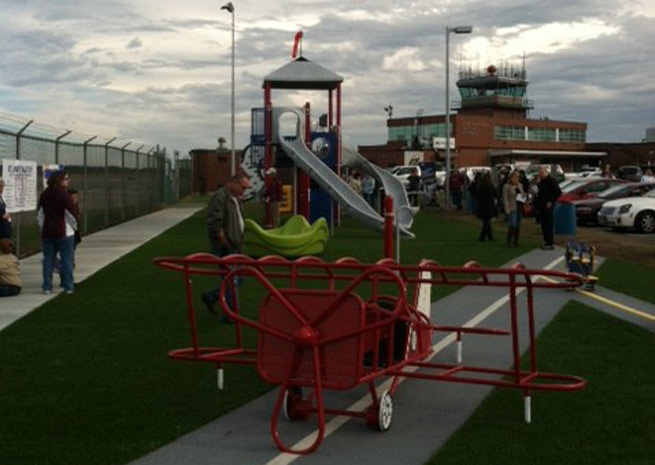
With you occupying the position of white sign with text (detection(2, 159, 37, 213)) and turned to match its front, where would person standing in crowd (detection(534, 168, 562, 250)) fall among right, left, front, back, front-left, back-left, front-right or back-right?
left

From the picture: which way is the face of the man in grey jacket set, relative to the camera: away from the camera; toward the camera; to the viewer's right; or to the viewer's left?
to the viewer's right

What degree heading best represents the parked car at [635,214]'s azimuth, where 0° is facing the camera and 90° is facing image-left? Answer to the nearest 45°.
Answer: approximately 45°

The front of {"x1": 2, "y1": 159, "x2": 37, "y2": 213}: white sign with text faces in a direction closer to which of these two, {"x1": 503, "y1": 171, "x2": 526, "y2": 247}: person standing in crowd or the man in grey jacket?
the man in grey jacket

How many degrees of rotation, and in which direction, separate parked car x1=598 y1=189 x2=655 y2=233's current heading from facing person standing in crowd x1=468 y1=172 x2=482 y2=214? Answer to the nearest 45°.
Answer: approximately 90° to its right

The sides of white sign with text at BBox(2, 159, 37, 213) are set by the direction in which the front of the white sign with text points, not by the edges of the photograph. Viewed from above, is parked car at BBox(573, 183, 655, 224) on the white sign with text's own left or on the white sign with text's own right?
on the white sign with text's own left

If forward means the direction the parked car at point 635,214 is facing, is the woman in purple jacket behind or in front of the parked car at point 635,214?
in front

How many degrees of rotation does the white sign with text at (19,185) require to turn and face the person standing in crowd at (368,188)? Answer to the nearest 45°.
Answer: approximately 135° to its left
